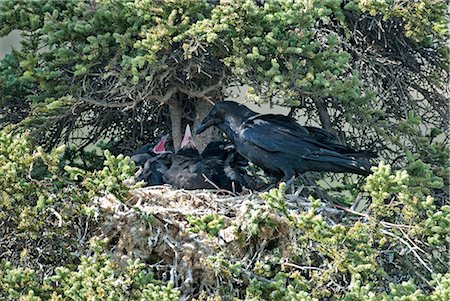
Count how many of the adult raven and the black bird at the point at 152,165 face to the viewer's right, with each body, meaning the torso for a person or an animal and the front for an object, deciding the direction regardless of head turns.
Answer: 1

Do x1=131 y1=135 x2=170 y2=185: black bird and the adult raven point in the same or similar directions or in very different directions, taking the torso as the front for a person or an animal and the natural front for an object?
very different directions

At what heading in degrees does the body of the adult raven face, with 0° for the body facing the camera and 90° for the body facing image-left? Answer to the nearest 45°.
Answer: approximately 90°

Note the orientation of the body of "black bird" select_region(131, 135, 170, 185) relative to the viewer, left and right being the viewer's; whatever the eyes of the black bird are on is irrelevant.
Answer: facing to the right of the viewer
